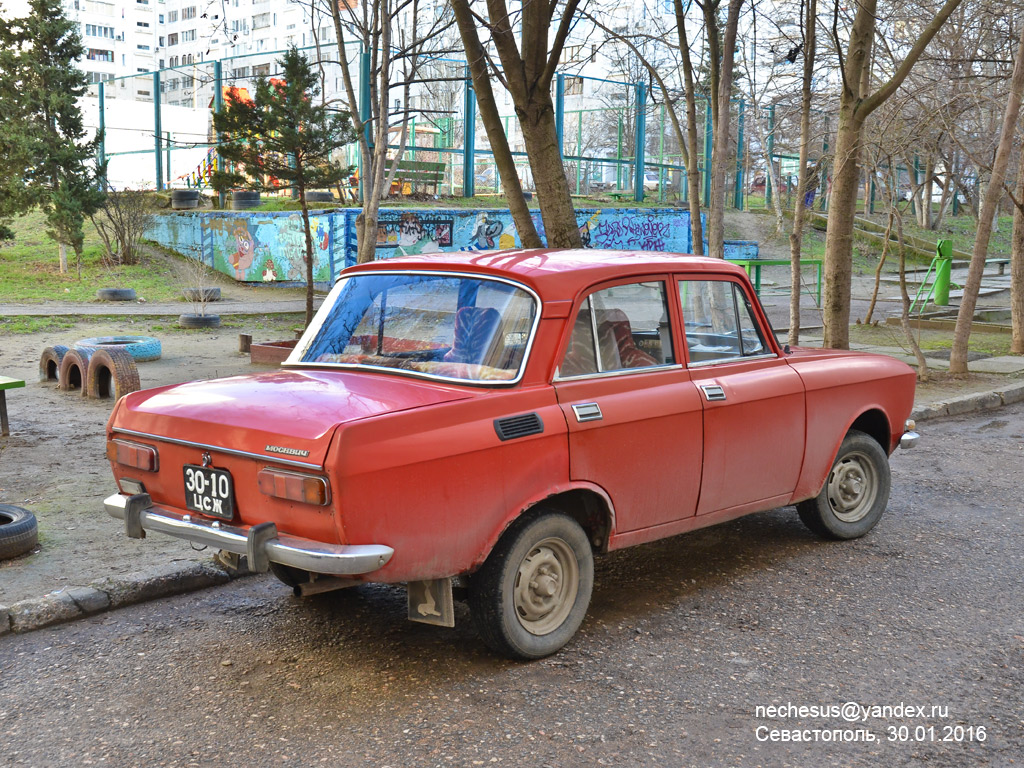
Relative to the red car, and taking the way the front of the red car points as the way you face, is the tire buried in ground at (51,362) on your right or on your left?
on your left

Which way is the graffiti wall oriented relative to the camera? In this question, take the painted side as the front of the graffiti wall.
toward the camera

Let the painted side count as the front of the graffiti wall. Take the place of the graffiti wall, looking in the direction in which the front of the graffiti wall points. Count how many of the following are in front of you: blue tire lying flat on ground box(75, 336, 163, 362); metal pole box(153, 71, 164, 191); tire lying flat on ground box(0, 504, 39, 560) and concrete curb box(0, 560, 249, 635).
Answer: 3

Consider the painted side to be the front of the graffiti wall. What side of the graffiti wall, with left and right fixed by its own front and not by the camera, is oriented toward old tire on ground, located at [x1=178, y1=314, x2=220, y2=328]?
front

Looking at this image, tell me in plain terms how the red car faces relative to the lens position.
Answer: facing away from the viewer and to the right of the viewer

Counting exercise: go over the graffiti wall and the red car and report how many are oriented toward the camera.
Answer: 1

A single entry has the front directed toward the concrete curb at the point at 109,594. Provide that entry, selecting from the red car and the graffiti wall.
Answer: the graffiti wall

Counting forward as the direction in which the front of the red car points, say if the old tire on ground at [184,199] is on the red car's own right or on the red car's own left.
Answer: on the red car's own left

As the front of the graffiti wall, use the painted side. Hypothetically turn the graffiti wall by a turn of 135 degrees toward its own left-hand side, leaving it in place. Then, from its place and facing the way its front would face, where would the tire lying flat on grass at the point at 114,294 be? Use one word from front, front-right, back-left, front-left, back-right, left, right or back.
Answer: back

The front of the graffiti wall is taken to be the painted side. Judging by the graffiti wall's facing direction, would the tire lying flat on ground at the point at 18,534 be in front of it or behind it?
in front

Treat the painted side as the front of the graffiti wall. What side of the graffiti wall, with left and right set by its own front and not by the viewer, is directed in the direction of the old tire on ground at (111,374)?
front
